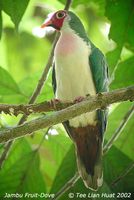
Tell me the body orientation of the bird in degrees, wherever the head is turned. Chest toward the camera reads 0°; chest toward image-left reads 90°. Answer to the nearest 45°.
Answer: approximately 45°
